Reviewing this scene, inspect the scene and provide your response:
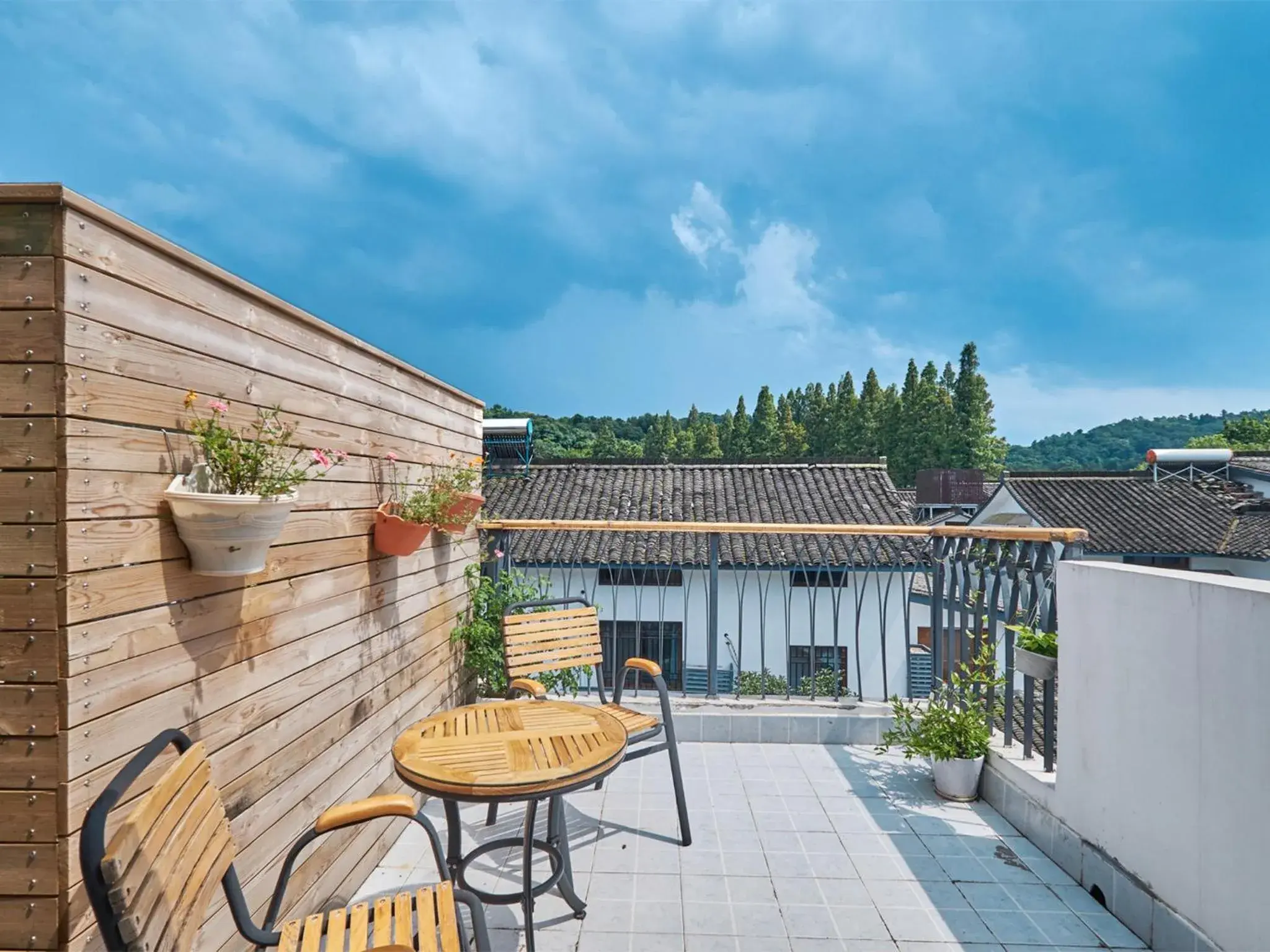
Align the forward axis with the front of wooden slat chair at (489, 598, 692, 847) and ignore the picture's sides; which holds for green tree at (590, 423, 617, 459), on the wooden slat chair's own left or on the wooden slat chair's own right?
on the wooden slat chair's own left

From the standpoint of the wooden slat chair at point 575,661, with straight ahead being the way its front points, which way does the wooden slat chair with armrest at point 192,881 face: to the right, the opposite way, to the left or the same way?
to the left

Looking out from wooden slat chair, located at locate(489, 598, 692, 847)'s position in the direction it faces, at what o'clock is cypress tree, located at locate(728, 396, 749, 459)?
The cypress tree is roughly at 8 o'clock from the wooden slat chair.

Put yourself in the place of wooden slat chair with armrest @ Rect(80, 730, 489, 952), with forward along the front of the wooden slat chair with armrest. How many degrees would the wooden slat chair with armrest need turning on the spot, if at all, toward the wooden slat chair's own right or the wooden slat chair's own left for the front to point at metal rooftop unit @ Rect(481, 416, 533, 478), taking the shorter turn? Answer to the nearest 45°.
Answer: approximately 90° to the wooden slat chair's own left

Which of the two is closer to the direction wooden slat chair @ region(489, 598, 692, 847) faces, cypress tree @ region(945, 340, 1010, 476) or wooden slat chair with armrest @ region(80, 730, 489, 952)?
the wooden slat chair with armrest

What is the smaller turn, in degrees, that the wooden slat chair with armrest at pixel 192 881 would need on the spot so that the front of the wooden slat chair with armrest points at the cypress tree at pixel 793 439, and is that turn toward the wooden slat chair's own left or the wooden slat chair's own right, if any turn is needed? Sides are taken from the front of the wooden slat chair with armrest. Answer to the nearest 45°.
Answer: approximately 45° to the wooden slat chair's own left

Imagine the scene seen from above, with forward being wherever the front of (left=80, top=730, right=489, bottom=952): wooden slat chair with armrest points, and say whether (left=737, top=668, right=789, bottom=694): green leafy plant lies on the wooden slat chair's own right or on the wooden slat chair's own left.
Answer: on the wooden slat chair's own left

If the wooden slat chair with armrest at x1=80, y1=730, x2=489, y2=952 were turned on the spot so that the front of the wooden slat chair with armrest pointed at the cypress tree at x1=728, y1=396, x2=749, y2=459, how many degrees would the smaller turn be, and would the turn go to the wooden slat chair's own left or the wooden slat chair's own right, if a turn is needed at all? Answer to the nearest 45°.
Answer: approximately 45° to the wooden slat chair's own left

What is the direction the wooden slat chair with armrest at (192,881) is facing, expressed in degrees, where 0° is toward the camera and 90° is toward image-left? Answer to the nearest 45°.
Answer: approximately 270°

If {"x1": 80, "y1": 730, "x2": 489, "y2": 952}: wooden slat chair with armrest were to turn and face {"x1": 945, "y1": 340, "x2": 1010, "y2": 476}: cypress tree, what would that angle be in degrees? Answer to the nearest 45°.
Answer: approximately 45° to its left

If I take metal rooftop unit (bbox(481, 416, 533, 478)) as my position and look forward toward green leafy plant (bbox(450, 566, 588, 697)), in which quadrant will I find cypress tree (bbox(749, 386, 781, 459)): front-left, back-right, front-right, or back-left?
back-left
